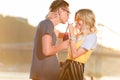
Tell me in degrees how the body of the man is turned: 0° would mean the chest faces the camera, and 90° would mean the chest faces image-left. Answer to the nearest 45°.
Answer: approximately 270°

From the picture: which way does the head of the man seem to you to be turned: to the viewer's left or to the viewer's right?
to the viewer's right

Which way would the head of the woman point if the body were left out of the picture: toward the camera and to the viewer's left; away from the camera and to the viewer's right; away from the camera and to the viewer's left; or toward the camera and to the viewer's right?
toward the camera and to the viewer's left
